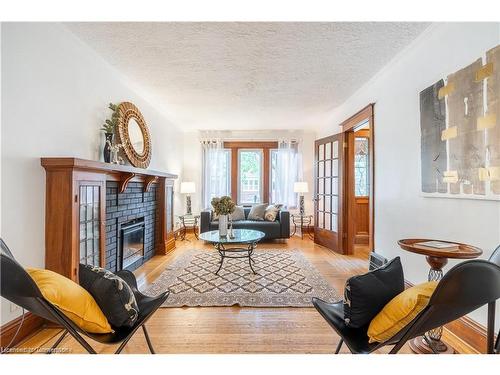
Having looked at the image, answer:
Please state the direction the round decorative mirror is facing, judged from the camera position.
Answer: facing the viewer and to the right of the viewer

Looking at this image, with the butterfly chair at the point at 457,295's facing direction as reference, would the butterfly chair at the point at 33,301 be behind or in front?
in front

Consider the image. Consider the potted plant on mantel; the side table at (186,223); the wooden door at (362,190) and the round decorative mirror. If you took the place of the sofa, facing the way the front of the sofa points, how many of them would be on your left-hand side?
1

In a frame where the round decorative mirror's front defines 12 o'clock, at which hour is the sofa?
The sofa is roughly at 10 o'clock from the round decorative mirror.

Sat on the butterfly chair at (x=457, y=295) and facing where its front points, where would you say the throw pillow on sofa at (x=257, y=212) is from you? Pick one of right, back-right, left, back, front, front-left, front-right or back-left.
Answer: front-right

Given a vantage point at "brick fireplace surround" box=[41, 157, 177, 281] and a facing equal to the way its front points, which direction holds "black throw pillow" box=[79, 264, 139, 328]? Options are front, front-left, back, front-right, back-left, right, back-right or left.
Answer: front-right

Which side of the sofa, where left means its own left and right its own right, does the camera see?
front

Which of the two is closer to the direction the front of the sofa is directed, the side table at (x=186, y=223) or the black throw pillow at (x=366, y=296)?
the black throw pillow

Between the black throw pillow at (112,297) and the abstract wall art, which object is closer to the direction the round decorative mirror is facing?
the abstract wall art

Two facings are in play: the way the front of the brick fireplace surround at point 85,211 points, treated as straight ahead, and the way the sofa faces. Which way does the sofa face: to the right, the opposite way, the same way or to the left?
to the right

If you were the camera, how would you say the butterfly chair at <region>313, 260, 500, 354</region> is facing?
facing to the left of the viewer

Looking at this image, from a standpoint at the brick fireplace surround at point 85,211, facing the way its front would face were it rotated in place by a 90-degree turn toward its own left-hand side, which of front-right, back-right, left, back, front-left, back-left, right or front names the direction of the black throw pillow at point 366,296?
right
